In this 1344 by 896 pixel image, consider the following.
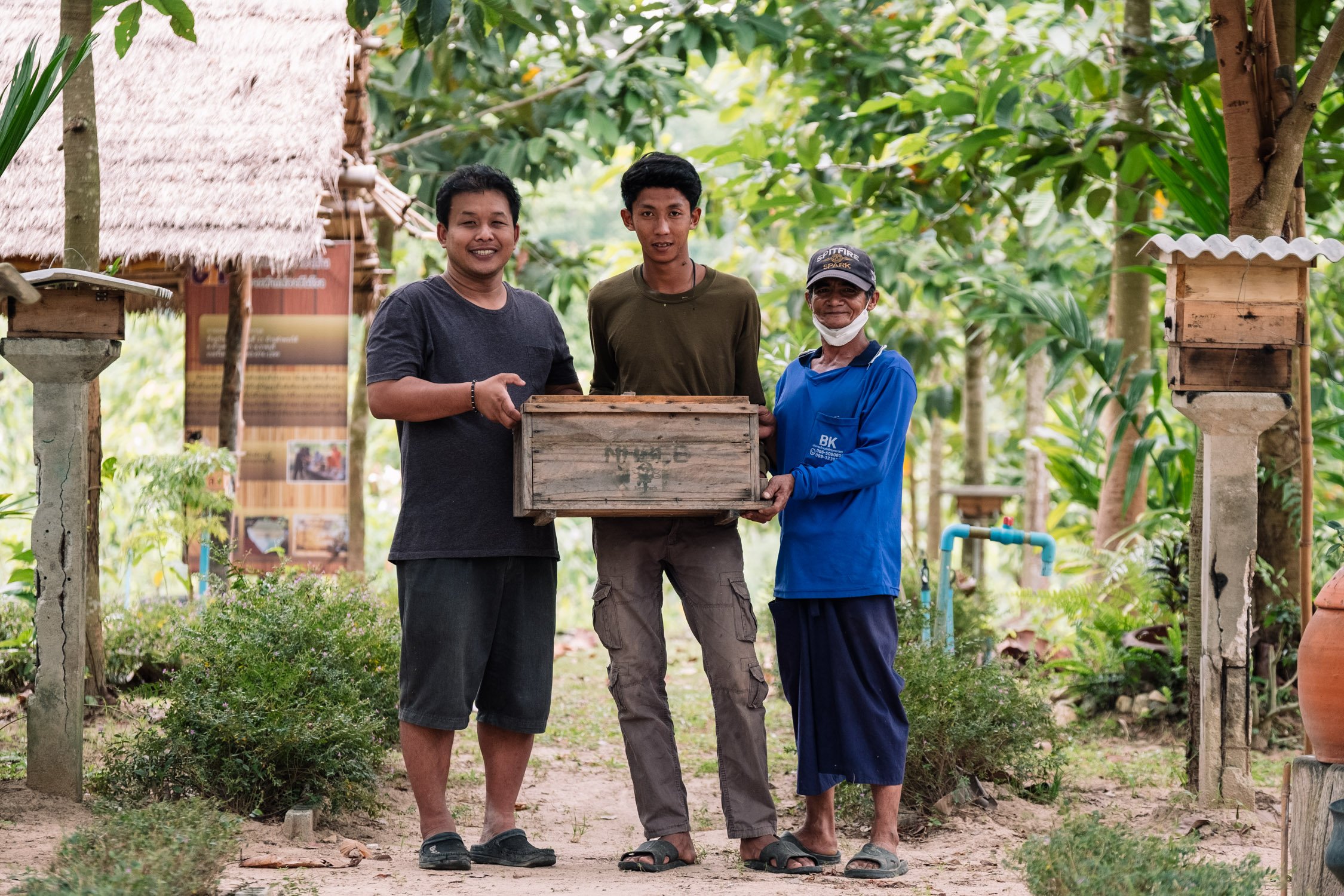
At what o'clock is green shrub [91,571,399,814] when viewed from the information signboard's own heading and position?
The green shrub is roughly at 12 o'clock from the information signboard.

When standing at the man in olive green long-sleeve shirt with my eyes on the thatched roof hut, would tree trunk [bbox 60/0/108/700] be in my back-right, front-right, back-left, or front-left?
front-left

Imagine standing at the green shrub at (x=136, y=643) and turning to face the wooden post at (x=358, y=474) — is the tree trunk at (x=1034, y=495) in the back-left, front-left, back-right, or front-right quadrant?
front-right

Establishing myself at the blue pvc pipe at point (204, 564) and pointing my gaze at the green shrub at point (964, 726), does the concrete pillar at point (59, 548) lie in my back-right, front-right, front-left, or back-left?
front-right

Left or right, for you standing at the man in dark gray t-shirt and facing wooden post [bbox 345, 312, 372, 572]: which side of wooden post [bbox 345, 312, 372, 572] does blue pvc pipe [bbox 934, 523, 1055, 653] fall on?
right

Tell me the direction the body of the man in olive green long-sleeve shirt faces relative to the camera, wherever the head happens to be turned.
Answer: toward the camera

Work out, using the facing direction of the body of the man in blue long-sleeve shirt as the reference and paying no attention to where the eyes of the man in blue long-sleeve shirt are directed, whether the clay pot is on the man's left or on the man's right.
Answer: on the man's left

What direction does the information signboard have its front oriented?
toward the camera

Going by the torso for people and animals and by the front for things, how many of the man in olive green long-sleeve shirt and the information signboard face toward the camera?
2

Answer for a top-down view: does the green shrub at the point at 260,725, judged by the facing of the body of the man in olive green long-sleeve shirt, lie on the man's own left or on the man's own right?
on the man's own right

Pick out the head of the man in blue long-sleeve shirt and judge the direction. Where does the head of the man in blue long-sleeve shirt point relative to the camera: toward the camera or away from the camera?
toward the camera
